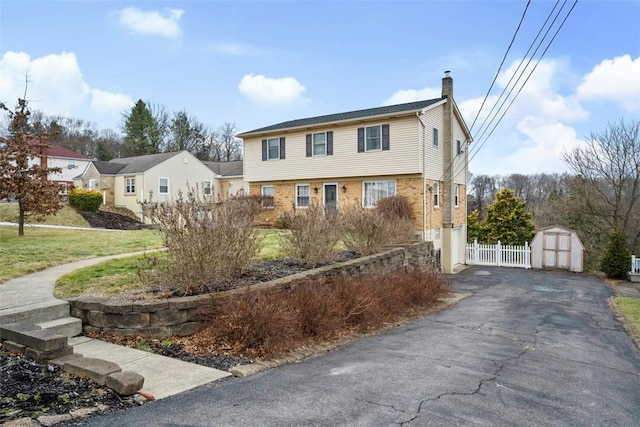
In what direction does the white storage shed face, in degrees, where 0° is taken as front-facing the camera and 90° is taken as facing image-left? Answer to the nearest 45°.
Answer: approximately 0°

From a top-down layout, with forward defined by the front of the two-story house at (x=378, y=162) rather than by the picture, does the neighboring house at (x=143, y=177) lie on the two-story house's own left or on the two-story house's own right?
on the two-story house's own right

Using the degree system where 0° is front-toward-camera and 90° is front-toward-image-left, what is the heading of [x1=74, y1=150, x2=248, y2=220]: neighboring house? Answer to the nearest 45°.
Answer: approximately 45°

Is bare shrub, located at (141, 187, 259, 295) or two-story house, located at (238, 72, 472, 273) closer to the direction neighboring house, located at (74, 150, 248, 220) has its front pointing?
the bare shrub

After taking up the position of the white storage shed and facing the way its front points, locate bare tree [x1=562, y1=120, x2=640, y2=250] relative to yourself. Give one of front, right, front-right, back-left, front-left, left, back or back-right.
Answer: back-left

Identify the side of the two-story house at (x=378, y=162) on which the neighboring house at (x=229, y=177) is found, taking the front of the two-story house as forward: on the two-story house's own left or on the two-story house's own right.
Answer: on the two-story house's own right
